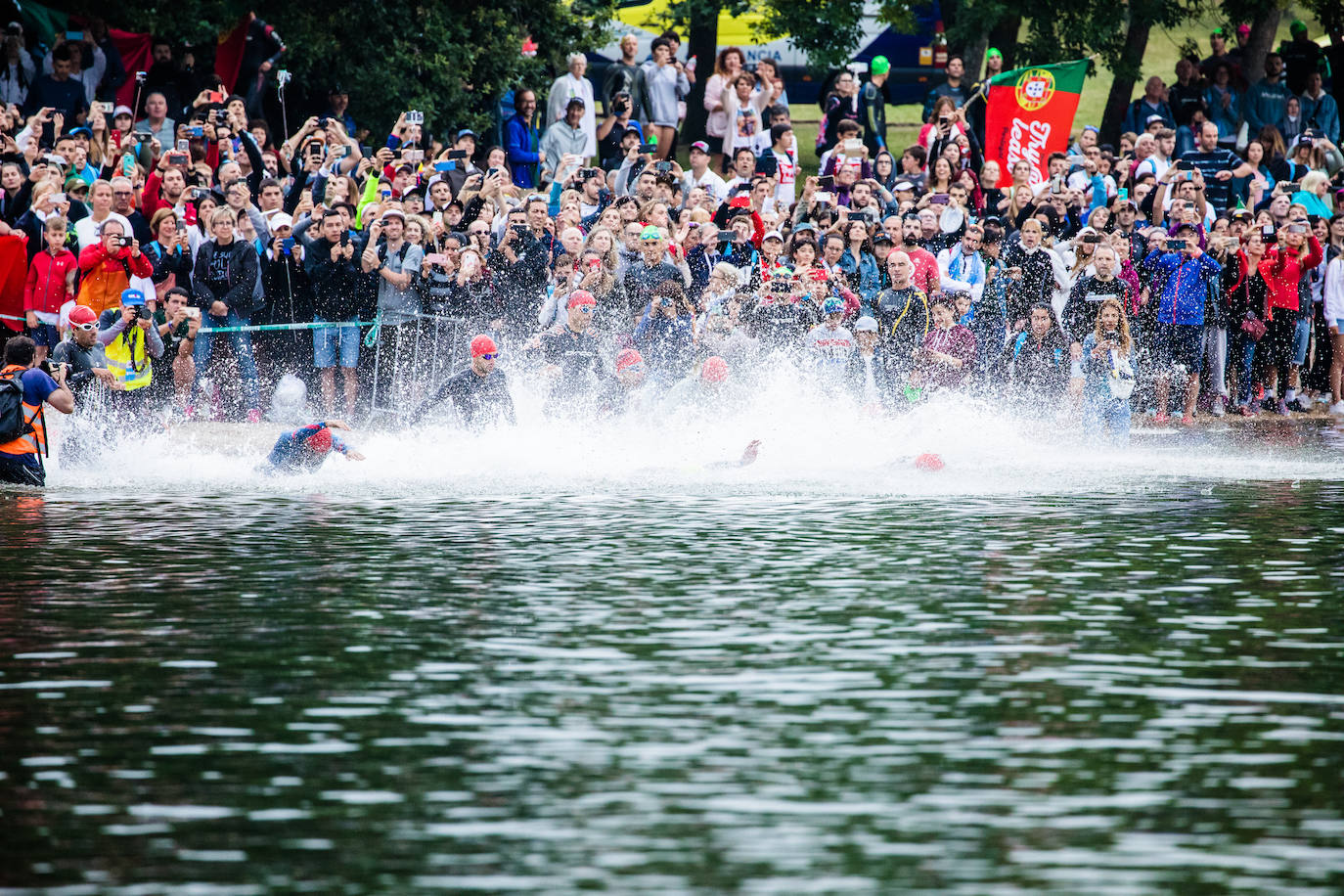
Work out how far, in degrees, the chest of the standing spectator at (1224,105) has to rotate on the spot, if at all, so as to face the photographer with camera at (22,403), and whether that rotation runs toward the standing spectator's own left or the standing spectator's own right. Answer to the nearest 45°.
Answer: approximately 45° to the standing spectator's own right

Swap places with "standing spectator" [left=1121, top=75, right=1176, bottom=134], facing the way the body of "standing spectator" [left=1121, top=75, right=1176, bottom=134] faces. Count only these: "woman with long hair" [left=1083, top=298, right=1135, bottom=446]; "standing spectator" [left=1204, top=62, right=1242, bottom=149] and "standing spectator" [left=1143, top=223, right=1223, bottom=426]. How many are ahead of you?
2

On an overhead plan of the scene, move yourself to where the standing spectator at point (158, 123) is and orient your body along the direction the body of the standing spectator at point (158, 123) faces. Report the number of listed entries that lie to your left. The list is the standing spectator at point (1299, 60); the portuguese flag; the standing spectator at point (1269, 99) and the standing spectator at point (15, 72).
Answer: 3

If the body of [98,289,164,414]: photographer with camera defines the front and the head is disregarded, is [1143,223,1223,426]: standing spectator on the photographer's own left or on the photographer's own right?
on the photographer's own left

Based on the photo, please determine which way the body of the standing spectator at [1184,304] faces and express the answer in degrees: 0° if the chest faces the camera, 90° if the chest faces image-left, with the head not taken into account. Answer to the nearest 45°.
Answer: approximately 0°

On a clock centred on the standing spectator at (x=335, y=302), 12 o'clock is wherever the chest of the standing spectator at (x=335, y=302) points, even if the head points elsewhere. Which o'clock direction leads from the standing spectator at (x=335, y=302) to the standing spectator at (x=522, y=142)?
the standing spectator at (x=522, y=142) is roughly at 7 o'clock from the standing spectator at (x=335, y=302).

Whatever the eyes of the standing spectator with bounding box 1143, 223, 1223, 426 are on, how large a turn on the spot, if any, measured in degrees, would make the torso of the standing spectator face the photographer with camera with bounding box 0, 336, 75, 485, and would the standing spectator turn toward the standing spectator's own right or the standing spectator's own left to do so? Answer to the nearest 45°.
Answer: approximately 45° to the standing spectator's own right

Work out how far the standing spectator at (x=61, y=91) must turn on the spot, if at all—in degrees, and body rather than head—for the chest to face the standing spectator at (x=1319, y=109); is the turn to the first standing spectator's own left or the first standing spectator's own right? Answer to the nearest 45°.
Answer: approximately 90° to the first standing spectator's own left
